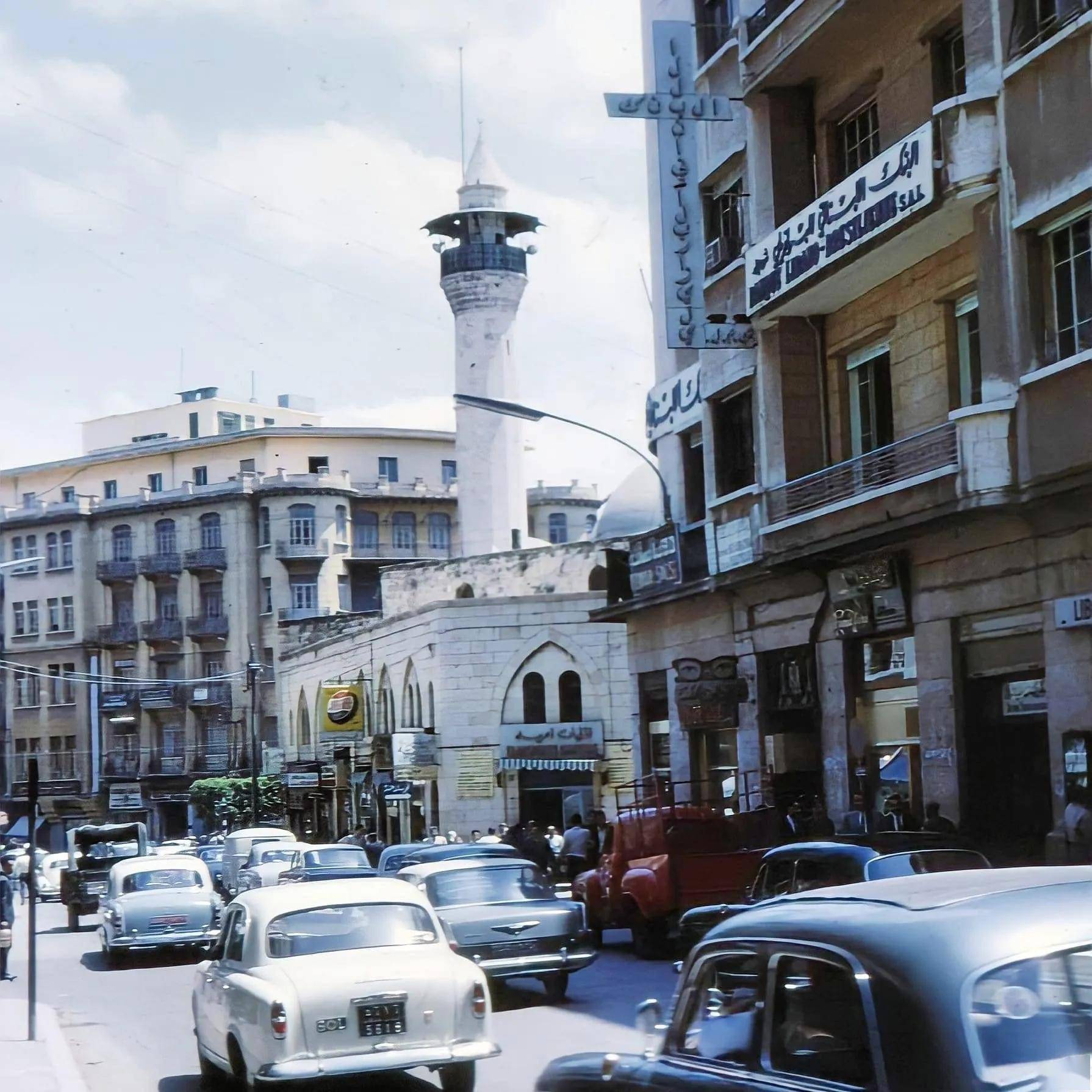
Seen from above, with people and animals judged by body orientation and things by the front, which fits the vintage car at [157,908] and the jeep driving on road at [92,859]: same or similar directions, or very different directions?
same or similar directions

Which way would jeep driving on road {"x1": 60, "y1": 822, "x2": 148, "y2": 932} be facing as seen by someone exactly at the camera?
facing away from the viewer

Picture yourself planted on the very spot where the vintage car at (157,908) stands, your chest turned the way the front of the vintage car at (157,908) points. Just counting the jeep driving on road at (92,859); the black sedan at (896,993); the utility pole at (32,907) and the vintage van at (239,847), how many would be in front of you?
2

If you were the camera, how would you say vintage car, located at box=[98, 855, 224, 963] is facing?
facing away from the viewer

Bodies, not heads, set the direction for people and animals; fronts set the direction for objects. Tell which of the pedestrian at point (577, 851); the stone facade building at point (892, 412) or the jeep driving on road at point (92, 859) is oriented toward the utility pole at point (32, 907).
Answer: the stone facade building

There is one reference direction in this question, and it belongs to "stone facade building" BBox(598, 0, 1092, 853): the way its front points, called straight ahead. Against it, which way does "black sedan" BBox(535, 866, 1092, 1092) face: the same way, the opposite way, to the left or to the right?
to the right

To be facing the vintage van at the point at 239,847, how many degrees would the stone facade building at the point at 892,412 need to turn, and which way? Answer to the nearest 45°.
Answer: approximately 90° to its right

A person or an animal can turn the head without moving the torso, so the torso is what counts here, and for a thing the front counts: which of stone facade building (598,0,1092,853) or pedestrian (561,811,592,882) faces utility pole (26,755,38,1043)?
the stone facade building
